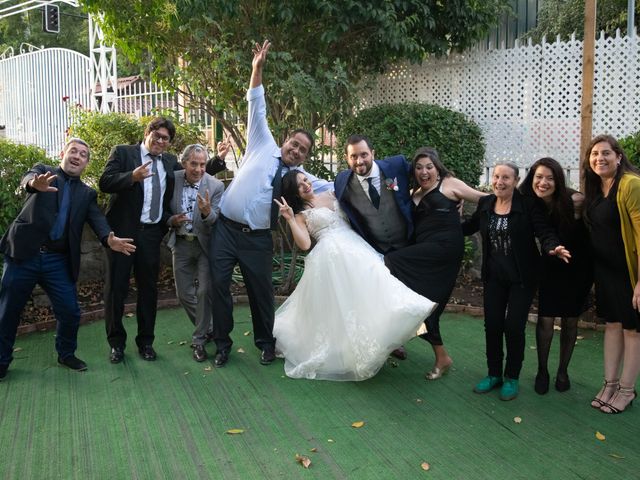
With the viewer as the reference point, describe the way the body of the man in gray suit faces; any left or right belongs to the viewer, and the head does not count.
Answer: facing the viewer

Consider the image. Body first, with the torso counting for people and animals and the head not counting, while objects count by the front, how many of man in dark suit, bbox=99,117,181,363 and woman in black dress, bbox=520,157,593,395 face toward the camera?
2

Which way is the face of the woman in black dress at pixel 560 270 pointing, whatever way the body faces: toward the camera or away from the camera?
toward the camera

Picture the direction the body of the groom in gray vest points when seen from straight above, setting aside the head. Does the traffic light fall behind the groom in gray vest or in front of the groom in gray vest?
behind

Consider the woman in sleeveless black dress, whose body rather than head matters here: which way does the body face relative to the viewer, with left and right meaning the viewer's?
facing the viewer and to the left of the viewer

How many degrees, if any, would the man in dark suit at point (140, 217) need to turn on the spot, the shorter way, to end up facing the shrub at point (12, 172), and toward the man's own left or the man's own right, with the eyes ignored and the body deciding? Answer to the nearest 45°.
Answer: approximately 135° to the man's own right

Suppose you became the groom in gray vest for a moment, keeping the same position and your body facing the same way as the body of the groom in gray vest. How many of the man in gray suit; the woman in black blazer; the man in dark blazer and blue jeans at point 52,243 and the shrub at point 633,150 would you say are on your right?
2

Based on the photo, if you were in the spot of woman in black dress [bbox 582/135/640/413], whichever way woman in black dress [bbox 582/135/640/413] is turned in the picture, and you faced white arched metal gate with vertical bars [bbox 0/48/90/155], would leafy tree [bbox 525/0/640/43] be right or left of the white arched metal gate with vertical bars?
right

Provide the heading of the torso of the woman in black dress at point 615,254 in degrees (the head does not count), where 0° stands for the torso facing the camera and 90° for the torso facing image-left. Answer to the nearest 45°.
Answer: approximately 45°

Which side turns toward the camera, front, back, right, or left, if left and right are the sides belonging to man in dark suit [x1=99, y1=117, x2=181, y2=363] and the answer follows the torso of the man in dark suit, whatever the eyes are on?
front

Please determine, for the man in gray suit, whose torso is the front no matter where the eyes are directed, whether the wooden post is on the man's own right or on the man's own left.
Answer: on the man's own left
